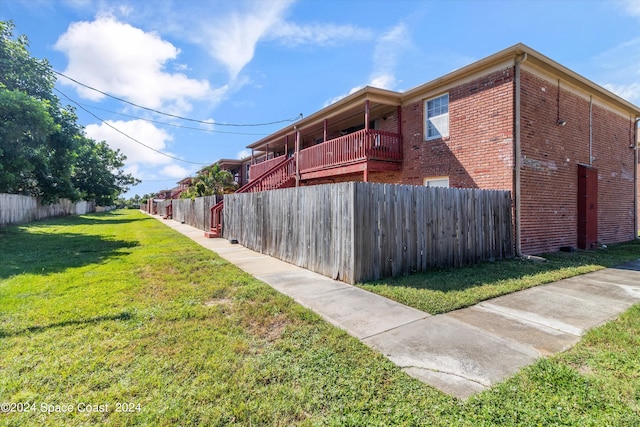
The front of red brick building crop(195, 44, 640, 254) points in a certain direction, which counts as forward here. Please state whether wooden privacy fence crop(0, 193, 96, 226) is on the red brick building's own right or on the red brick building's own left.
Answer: on the red brick building's own right

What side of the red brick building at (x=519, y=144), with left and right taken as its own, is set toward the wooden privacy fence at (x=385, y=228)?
front

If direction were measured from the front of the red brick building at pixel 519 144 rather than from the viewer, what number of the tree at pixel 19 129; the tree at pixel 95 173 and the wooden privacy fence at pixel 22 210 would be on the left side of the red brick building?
0

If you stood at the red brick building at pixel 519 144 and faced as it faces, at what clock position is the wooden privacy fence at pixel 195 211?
The wooden privacy fence is roughly at 2 o'clock from the red brick building.

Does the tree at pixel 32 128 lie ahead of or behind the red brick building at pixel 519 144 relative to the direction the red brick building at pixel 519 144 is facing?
ahead

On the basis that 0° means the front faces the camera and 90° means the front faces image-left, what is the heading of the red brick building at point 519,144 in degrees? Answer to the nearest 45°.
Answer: approximately 45°

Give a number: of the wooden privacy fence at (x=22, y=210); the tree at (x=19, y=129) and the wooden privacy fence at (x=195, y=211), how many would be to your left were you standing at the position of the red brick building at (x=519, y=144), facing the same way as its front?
0

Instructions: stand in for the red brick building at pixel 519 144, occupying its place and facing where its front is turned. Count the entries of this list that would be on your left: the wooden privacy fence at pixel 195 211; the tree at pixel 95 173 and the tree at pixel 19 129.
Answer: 0

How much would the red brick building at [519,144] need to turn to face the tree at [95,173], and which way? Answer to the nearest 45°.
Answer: approximately 45° to its right

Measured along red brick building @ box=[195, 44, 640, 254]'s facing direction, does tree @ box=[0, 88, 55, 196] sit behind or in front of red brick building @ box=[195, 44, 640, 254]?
in front
